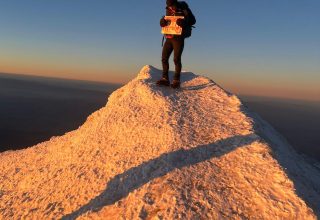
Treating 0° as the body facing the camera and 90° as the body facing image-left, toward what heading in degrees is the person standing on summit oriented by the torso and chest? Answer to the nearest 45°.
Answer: approximately 45°
